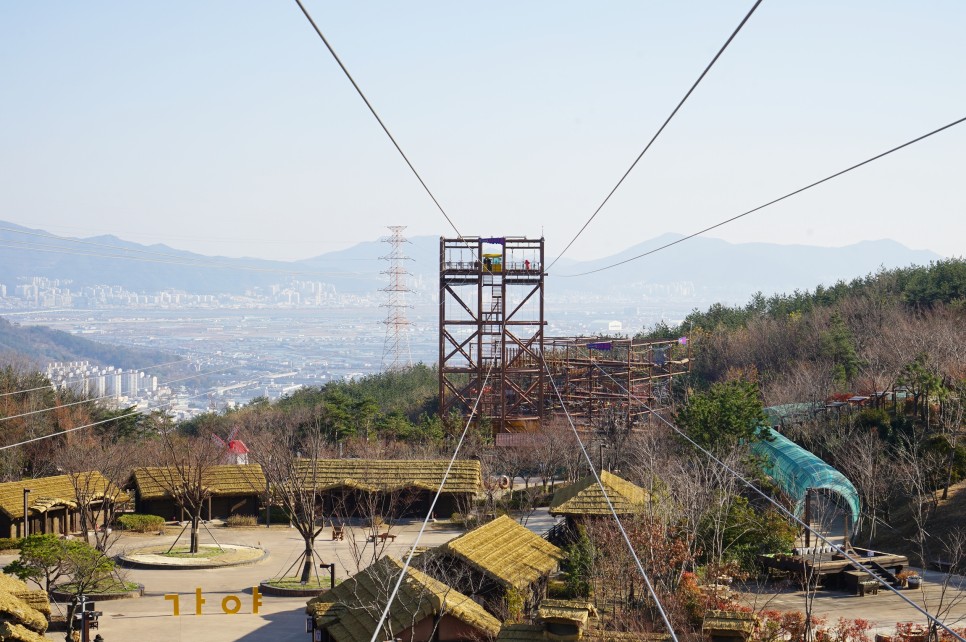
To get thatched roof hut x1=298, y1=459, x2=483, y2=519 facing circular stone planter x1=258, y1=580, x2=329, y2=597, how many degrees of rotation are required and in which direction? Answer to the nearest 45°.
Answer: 0° — it already faces it

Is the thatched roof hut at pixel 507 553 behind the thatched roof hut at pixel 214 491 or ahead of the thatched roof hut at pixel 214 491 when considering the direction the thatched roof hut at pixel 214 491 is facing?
ahead

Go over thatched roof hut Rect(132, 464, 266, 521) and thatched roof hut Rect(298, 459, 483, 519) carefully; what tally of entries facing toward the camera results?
2

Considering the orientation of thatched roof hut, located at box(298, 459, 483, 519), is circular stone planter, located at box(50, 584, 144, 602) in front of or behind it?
in front

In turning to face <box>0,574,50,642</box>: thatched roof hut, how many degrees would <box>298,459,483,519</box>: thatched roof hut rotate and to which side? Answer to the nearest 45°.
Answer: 0° — it already faces it

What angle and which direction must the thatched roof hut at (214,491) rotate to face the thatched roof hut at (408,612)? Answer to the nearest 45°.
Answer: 0° — it already faces it

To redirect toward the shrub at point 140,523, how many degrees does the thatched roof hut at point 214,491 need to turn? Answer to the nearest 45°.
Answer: approximately 45° to its right

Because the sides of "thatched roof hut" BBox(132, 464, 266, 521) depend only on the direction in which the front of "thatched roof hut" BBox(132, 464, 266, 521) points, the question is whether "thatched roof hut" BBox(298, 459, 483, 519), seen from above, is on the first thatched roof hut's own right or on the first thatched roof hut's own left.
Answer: on the first thatched roof hut's own left

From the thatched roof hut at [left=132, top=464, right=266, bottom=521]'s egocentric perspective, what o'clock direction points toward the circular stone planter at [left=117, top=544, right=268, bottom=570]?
The circular stone planter is roughly at 12 o'clock from the thatched roof hut.

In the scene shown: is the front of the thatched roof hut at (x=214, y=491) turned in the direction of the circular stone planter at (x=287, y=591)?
yes

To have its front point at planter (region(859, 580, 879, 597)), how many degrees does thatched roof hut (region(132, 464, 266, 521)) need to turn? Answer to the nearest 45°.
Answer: approximately 45° to its left

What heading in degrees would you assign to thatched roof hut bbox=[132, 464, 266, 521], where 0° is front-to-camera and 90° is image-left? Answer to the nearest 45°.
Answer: approximately 0°

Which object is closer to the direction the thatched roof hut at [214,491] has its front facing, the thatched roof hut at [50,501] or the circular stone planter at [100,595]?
the circular stone planter

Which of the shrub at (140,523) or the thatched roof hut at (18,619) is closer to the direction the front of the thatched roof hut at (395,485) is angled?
the thatched roof hut

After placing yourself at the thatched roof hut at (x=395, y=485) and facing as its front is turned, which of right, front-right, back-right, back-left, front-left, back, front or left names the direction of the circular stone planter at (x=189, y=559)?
front-right

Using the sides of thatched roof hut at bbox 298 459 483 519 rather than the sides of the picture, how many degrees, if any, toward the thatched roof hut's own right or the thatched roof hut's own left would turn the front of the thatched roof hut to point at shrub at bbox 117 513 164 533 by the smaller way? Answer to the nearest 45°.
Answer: approximately 90° to the thatched roof hut's own right
